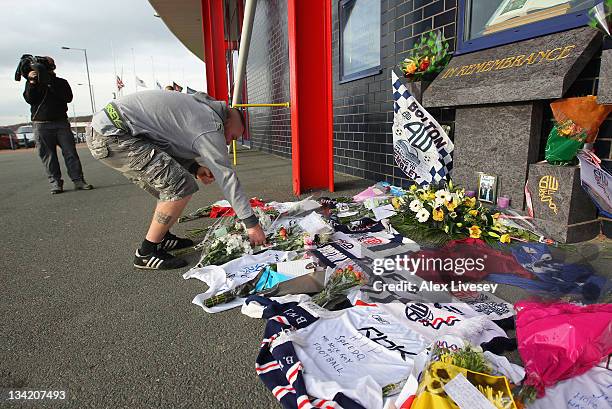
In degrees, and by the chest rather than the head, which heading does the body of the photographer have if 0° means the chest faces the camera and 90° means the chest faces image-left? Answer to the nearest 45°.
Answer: approximately 0°

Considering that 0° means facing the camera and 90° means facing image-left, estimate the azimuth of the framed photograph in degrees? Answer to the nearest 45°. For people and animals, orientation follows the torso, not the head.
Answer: approximately 45°

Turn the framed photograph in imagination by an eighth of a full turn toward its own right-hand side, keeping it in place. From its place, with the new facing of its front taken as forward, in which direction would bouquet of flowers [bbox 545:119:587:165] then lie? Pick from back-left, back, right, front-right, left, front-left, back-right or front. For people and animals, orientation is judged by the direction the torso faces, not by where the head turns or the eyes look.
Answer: back-left

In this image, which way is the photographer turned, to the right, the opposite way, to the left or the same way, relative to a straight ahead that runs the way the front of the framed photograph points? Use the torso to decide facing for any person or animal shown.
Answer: to the left

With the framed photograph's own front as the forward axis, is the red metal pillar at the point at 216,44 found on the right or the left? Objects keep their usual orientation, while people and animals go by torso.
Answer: on its right

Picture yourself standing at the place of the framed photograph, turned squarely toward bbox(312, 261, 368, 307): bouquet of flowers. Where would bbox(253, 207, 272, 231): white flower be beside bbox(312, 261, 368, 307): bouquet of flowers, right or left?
right

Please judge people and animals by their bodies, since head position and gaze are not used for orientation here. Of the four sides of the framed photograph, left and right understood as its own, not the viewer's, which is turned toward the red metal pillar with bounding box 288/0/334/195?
right

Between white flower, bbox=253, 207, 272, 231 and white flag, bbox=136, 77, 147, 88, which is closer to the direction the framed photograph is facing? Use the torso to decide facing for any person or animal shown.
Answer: the white flower

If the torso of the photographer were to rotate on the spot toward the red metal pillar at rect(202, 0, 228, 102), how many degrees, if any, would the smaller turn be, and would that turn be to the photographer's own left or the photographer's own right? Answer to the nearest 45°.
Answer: approximately 135° to the photographer's own left

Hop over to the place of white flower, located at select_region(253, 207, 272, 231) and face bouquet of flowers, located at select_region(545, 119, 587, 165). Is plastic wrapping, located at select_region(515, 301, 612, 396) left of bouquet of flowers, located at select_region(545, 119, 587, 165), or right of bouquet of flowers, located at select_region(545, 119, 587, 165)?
right

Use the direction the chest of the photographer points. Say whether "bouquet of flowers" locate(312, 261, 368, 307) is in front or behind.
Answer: in front
